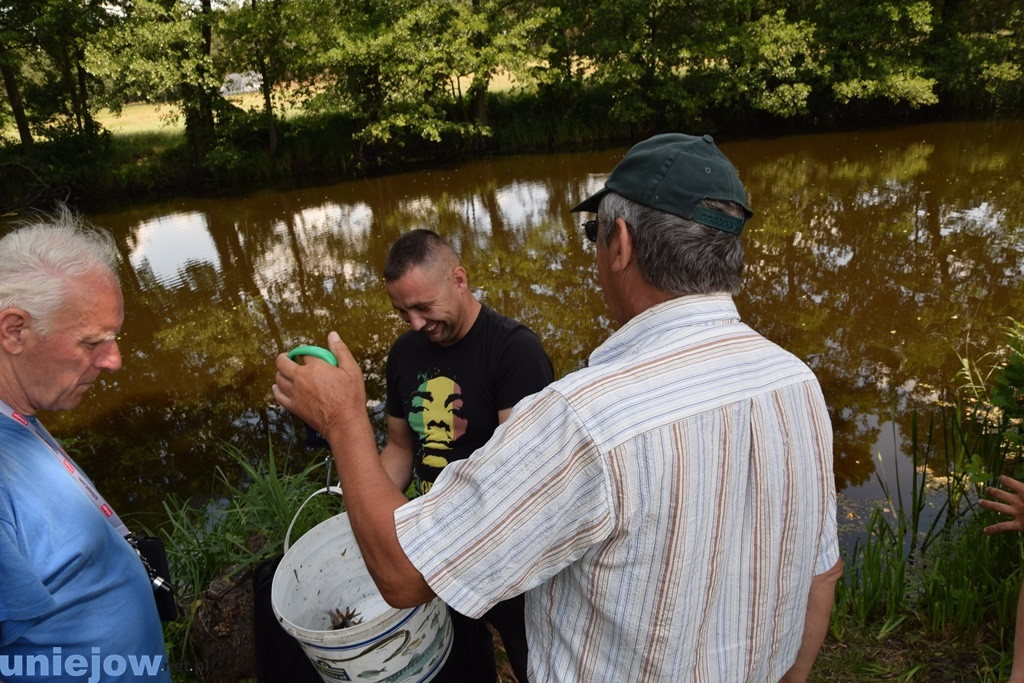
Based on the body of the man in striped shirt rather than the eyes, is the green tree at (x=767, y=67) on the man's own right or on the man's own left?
on the man's own right

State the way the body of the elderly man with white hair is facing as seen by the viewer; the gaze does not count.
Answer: to the viewer's right

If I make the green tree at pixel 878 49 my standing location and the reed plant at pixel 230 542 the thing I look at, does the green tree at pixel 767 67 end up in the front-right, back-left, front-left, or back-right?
front-right

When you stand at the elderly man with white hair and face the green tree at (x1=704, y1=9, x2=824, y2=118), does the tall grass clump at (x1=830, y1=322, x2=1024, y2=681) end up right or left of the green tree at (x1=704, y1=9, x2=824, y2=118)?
right

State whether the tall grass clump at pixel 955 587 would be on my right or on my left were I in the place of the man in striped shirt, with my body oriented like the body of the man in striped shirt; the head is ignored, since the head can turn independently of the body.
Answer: on my right

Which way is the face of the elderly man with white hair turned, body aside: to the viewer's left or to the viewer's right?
to the viewer's right

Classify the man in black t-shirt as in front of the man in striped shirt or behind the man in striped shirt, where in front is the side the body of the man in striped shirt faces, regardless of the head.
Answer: in front

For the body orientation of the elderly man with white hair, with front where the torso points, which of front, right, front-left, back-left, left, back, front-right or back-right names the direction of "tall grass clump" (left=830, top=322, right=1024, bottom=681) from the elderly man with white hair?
front

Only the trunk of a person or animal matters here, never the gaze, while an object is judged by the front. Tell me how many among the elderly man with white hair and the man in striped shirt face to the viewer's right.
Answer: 1

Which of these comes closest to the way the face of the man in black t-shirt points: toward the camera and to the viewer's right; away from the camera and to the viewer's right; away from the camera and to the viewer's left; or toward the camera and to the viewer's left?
toward the camera and to the viewer's left

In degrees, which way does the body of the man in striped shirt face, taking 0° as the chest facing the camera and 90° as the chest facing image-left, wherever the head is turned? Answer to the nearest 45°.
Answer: approximately 135°

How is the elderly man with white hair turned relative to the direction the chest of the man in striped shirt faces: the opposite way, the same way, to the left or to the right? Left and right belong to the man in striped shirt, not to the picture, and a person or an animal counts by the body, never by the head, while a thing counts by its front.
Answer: to the right
